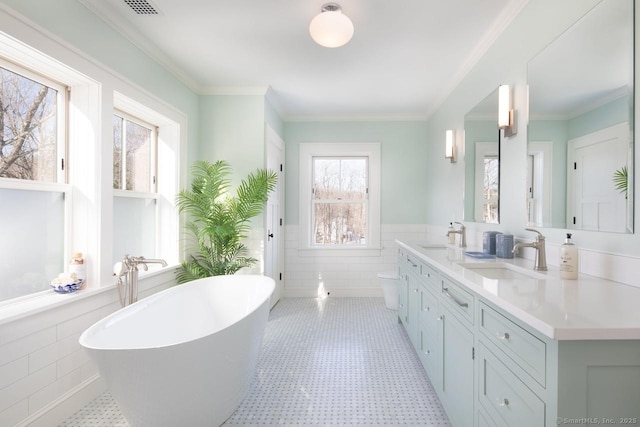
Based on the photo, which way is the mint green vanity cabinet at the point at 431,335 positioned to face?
to the viewer's left

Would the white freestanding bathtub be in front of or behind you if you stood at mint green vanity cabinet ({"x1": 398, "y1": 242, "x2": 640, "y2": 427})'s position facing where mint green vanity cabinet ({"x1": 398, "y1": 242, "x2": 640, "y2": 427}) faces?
in front

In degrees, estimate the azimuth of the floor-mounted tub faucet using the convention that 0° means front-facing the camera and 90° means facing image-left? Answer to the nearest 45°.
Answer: approximately 315°

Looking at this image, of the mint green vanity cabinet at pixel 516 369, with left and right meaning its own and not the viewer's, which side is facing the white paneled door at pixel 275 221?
right

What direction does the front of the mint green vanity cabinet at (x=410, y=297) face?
to the viewer's left

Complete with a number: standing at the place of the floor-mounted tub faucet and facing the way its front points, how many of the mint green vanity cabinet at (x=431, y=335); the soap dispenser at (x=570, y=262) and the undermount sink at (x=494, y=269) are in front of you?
3

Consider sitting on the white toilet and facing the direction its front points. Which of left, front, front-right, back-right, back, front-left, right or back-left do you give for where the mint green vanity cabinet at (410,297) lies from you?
left
